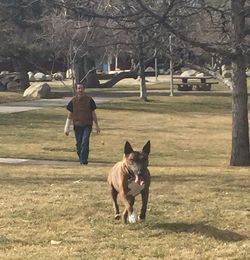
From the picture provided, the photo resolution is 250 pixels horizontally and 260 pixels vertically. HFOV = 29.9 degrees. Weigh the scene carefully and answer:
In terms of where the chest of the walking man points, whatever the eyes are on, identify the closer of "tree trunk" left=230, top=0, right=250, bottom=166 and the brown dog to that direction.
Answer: the brown dog

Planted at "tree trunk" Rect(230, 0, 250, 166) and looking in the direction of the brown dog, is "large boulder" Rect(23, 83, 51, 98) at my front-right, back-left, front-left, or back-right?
back-right

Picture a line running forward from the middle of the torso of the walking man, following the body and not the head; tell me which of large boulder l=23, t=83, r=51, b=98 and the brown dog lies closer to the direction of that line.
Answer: the brown dog

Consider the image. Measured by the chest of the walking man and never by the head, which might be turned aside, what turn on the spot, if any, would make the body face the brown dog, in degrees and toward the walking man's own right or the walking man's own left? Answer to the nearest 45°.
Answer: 0° — they already face it

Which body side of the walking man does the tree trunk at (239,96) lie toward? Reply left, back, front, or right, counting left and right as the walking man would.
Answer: left

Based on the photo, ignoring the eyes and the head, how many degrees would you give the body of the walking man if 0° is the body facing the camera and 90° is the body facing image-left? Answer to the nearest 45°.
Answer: approximately 0°

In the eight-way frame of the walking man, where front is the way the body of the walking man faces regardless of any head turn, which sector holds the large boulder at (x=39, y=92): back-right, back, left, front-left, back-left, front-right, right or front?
back
